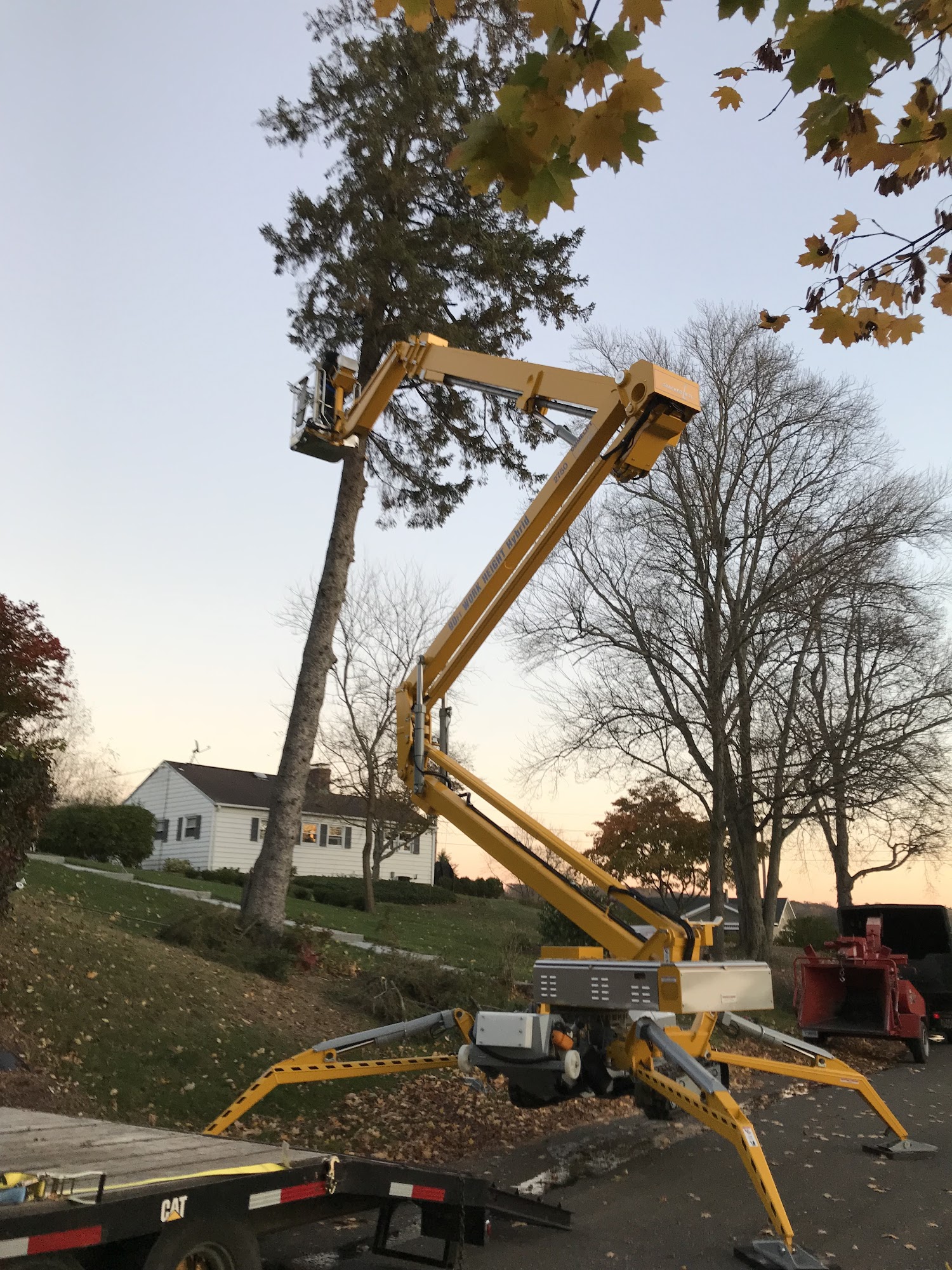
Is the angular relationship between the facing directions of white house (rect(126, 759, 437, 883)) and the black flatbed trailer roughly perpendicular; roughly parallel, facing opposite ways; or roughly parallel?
roughly perpendicular

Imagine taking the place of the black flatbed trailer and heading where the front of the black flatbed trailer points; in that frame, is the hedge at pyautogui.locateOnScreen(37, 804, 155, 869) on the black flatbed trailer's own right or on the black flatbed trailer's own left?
on the black flatbed trailer's own right

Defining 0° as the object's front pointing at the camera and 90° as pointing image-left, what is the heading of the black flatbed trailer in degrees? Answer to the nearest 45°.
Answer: approximately 45°

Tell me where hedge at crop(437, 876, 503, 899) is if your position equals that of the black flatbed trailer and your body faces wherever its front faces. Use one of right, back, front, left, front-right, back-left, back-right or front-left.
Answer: back-right

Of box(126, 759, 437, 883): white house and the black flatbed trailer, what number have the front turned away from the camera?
0

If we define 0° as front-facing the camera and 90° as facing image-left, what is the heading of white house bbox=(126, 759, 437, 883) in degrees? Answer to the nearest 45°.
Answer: approximately 315°

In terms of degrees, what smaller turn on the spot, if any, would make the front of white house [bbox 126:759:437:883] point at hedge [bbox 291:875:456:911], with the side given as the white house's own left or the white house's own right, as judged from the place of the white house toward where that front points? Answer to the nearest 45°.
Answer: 0° — it already faces it
